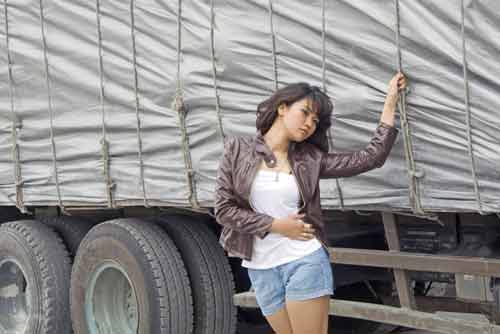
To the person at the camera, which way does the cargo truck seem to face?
facing the viewer and to the right of the viewer
